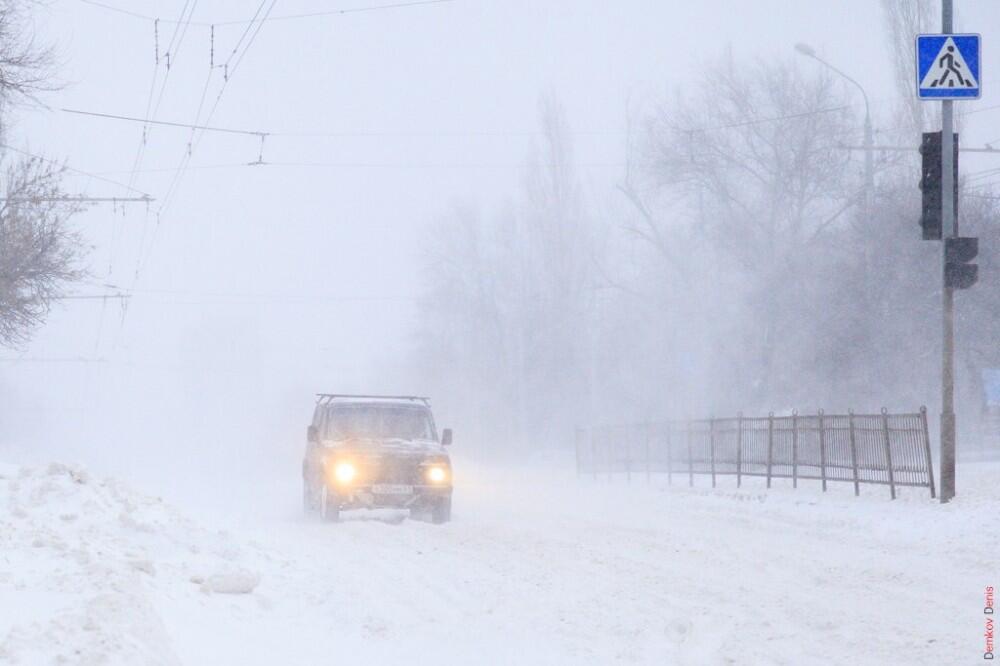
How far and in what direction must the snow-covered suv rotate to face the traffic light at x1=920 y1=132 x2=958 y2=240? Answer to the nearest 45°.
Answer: approximately 90° to its left

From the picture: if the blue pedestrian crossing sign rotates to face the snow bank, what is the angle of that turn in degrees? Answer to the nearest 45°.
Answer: approximately 45° to its right

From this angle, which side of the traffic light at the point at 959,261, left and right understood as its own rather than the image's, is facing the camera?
right

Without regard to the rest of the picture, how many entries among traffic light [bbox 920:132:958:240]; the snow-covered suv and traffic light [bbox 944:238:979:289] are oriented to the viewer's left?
1

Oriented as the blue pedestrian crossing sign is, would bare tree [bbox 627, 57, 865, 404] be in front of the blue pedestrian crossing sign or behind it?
behind
